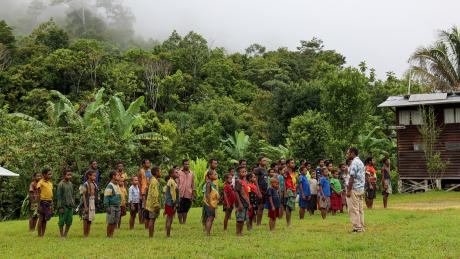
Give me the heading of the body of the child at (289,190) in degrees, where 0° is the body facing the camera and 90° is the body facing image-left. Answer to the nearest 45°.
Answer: approximately 315°

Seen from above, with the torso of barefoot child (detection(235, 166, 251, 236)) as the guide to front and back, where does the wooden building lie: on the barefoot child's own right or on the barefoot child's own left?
on the barefoot child's own left

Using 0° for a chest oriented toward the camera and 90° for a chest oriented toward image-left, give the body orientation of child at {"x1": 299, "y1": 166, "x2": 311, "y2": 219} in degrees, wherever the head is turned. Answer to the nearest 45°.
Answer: approximately 315°

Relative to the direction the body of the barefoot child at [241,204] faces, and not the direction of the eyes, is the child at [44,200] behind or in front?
behind

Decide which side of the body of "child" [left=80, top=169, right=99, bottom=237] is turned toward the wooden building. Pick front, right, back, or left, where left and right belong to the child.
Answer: left

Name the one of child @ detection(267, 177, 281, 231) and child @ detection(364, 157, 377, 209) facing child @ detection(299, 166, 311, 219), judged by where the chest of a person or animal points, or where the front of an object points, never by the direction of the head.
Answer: child @ detection(364, 157, 377, 209)

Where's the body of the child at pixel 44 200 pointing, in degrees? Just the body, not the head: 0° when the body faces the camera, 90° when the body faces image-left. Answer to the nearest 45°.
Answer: approximately 315°

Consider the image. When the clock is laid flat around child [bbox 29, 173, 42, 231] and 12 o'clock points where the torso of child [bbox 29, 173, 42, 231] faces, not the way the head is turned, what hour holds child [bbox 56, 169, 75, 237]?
child [bbox 56, 169, 75, 237] is roughly at 2 o'clock from child [bbox 29, 173, 42, 231].
